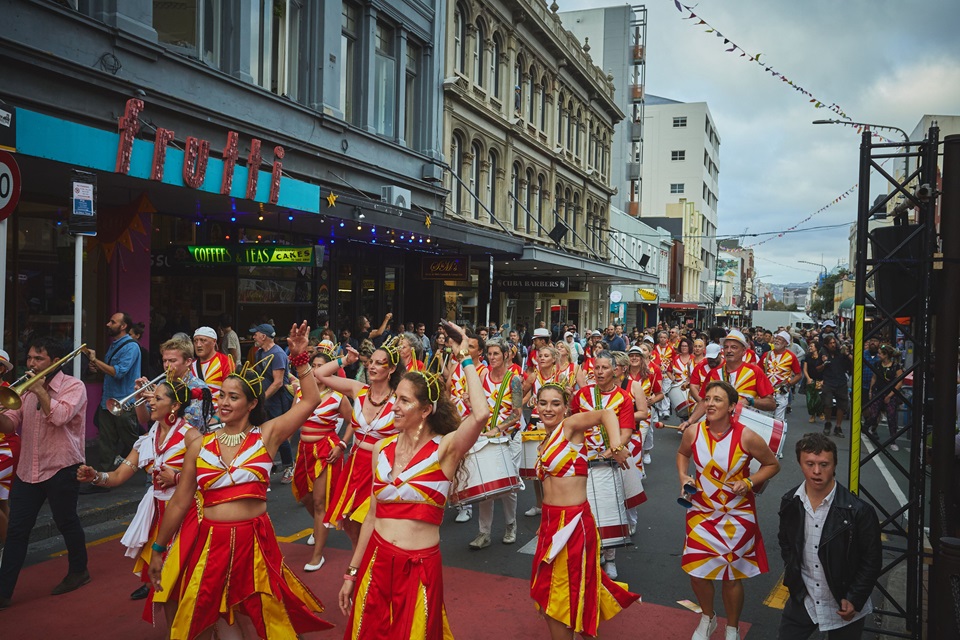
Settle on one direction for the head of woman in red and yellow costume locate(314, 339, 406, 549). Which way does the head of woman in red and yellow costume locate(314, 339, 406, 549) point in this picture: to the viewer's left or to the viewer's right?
to the viewer's left

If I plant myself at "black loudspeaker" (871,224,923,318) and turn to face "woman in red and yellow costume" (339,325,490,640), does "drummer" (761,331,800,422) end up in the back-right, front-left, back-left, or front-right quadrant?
back-right

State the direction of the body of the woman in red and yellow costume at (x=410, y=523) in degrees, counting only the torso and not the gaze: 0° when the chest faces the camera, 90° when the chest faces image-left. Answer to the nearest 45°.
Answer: approximately 45°

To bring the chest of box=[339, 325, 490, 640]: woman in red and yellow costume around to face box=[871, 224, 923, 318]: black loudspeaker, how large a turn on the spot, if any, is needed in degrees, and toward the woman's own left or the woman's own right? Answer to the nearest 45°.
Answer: approximately 135° to the woman's own left

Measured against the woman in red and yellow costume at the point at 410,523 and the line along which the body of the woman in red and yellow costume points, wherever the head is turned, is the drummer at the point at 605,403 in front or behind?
behind

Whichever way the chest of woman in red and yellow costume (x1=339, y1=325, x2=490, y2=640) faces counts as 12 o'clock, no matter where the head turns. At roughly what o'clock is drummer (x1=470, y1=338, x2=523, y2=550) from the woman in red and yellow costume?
The drummer is roughly at 5 o'clock from the woman in red and yellow costume.

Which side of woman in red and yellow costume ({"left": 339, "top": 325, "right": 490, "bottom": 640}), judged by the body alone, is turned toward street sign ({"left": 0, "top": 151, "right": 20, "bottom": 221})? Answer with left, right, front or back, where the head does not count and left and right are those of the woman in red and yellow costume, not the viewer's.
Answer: right

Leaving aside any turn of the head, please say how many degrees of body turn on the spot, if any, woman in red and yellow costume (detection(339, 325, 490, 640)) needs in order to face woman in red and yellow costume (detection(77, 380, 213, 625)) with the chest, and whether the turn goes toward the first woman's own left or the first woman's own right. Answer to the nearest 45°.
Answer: approximately 90° to the first woman's own right
